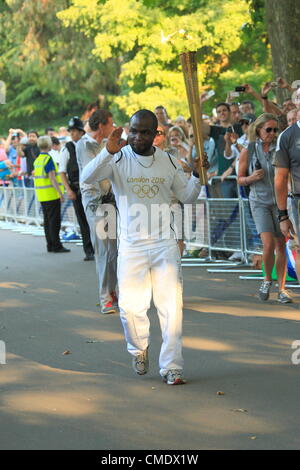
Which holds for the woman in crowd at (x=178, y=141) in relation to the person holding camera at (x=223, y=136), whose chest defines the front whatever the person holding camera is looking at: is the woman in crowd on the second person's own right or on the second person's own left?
on the second person's own right
